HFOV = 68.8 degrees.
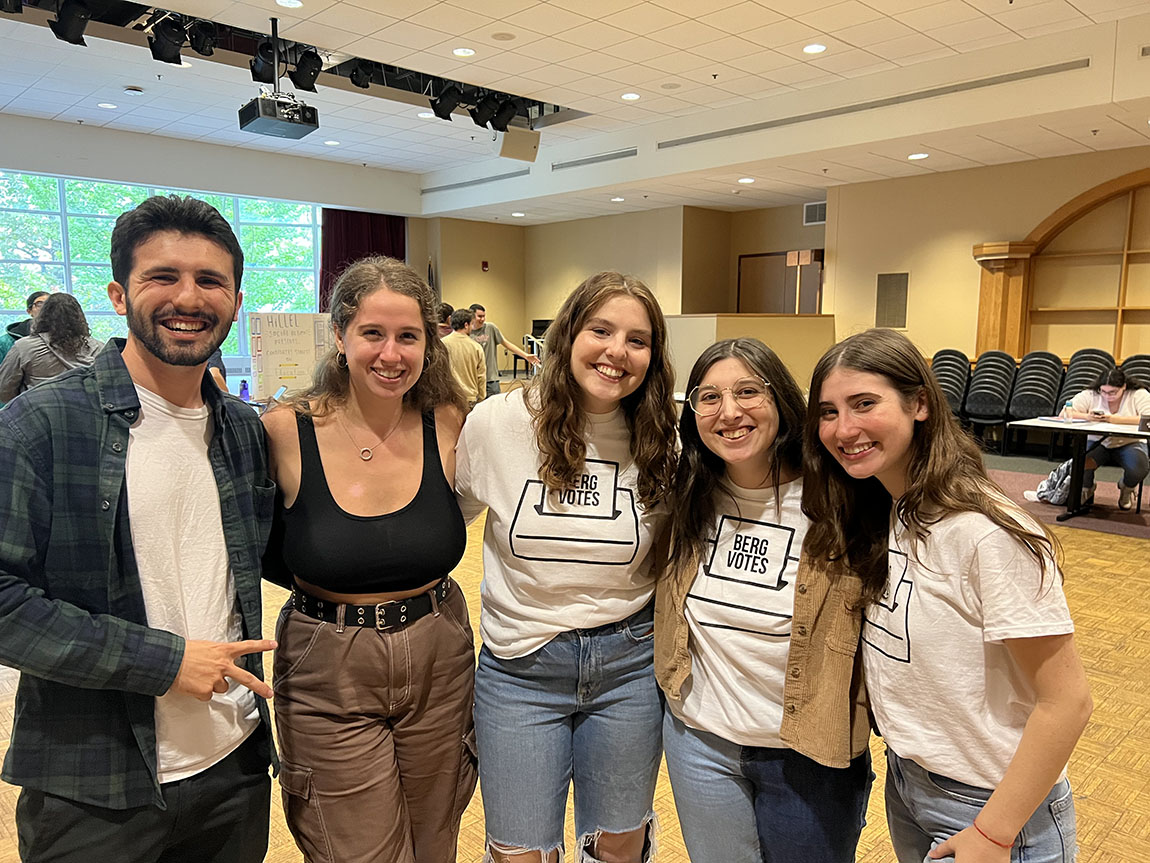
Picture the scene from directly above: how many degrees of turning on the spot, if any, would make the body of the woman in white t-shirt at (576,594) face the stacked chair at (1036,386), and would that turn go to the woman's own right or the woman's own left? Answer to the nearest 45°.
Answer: approximately 135° to the woman's own left

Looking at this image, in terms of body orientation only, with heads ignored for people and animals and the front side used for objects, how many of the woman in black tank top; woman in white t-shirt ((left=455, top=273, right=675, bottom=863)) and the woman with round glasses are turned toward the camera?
3

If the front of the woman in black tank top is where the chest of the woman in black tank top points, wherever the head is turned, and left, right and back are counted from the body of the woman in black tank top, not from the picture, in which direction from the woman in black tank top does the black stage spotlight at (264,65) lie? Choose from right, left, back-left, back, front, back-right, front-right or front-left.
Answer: back

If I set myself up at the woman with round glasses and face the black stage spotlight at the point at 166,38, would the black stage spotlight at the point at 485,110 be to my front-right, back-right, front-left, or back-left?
front-right

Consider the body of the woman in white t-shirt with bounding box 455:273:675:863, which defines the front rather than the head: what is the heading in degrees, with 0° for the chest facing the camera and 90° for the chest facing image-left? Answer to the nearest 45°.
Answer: approximately 0°

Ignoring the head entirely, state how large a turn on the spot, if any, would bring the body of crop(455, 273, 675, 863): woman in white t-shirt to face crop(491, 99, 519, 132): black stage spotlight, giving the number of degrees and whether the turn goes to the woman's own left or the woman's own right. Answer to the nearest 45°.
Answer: approximately 180°

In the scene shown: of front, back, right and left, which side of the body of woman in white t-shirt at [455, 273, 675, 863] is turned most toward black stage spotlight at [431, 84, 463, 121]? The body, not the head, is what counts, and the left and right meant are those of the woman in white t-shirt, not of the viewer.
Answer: back

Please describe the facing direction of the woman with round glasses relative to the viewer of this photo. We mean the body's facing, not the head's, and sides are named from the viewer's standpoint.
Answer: facing the viewer

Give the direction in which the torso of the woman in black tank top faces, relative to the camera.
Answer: toward the camera

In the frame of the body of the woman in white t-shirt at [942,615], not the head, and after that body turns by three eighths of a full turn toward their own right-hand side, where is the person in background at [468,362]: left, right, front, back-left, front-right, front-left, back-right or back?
front-left

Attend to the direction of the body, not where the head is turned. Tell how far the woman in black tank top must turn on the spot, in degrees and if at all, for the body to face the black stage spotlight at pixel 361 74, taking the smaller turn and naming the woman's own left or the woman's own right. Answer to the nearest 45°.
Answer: approximately 180°

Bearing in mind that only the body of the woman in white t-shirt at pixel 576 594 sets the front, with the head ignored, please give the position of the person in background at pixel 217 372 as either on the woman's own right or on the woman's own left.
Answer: on the woman's own right

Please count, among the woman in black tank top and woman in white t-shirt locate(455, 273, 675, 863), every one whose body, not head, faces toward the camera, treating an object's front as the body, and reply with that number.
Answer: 2

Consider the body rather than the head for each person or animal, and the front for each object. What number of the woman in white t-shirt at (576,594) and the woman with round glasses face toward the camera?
2

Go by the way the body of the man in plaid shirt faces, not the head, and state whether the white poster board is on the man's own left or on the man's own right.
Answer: on the man's own left
